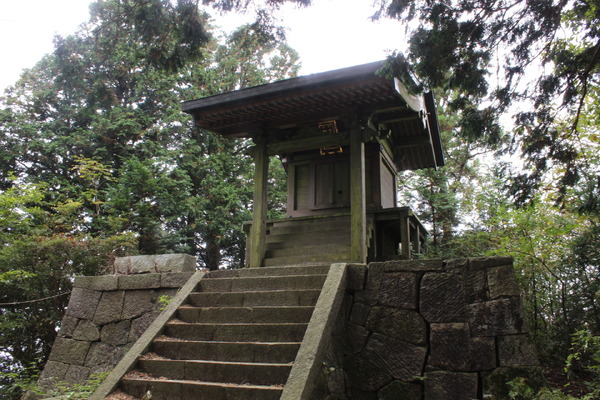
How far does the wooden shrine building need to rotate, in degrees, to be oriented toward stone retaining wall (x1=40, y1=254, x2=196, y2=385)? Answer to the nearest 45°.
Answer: approximately 45° to its right

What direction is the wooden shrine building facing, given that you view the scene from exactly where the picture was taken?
facing the viewer and to the left of the viewer

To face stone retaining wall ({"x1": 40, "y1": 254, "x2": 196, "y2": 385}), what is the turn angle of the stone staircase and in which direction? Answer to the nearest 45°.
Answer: approximately 90° to its right

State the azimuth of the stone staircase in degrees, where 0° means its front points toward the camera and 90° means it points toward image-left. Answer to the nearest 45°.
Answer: approximately 45°

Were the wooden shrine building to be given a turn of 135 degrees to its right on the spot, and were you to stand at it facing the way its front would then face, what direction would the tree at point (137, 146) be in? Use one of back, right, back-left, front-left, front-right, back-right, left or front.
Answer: front-left

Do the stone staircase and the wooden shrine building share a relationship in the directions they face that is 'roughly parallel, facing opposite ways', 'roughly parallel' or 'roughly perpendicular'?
roughly parallel

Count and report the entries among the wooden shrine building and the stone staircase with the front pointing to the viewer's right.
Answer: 0

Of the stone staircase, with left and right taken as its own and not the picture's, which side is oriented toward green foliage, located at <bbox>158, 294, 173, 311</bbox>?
right
